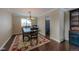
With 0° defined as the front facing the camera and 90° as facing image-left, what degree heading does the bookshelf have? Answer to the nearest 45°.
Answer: approximately 45°
